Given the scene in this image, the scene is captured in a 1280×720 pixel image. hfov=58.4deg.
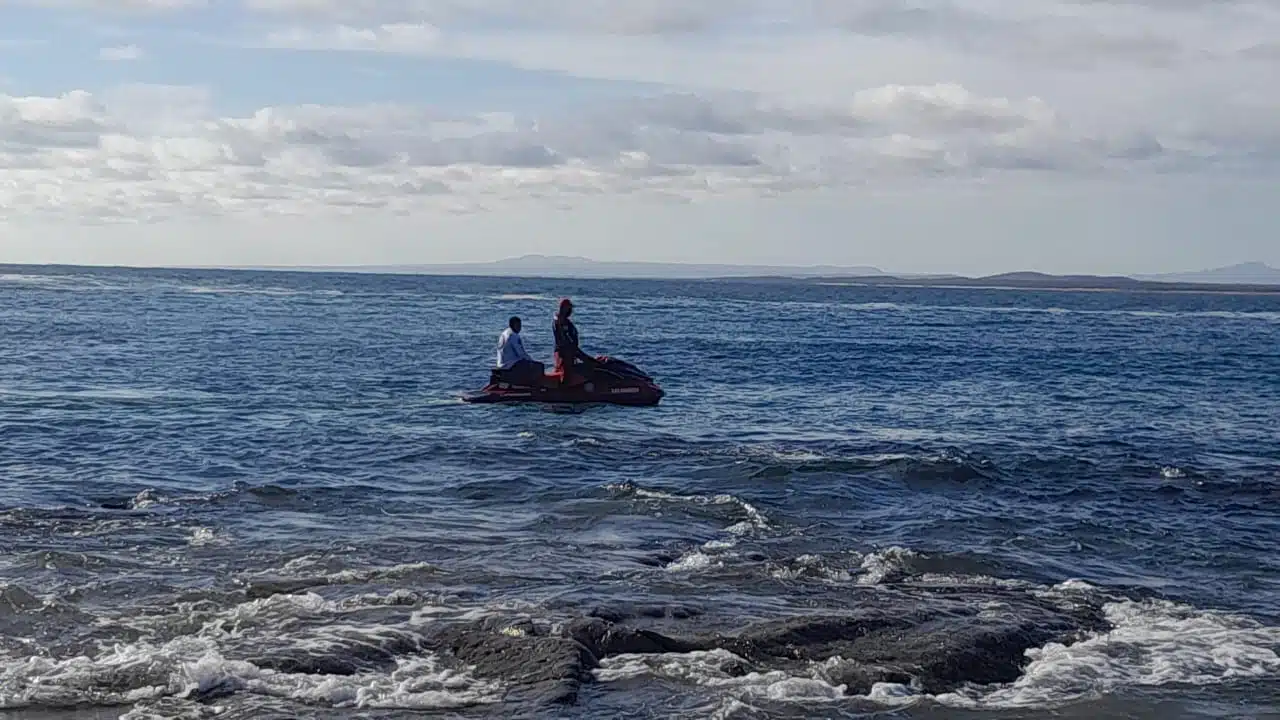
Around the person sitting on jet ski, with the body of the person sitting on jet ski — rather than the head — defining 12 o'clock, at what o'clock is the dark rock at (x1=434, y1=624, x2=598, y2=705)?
The dark rock is roughly at 3 o'clock from the person sitting on jet ski.

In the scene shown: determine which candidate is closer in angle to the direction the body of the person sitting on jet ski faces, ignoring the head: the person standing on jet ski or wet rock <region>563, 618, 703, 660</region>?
the person standing on jet ski

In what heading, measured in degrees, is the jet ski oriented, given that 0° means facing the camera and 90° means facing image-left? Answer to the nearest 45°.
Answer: approximately 270°

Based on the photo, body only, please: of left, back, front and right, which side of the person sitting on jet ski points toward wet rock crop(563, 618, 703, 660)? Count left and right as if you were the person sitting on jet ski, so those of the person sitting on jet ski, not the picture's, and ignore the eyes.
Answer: right

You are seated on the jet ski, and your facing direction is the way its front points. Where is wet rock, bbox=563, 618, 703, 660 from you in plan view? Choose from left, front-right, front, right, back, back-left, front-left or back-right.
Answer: right

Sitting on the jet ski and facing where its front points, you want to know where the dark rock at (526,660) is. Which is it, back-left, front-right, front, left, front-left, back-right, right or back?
right

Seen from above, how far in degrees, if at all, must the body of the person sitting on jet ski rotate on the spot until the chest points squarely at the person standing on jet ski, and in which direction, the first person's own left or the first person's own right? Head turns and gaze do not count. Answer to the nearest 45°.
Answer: approximately 45° to the first person's own right

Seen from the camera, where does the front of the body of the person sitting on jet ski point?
to the viewer's right

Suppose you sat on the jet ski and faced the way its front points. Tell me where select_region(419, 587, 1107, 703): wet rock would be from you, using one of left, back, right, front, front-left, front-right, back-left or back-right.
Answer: right
